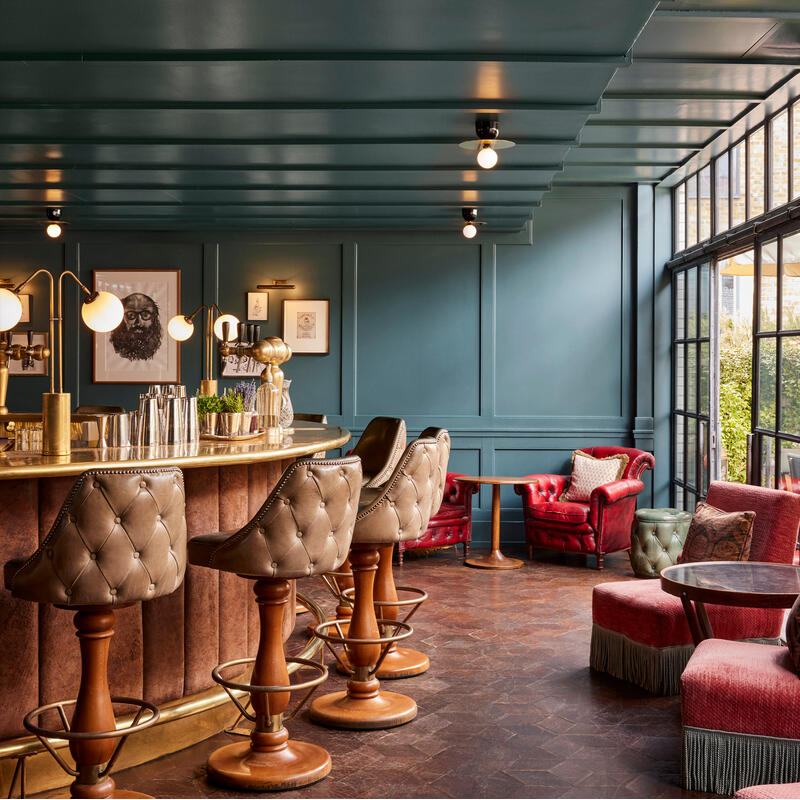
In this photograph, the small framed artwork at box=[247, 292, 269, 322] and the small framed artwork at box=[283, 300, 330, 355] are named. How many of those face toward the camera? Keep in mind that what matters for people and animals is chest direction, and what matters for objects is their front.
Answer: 2

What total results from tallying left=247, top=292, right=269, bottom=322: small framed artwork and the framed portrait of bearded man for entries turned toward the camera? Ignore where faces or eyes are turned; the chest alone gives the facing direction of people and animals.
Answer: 2

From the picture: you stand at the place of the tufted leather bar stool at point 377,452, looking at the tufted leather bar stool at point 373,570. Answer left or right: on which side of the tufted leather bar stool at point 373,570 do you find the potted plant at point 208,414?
right

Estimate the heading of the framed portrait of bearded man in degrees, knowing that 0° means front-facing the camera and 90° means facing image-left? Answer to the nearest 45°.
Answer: approximately 0°

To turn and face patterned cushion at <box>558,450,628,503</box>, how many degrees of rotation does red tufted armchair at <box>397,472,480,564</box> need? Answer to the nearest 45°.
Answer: approximately 45° to its left

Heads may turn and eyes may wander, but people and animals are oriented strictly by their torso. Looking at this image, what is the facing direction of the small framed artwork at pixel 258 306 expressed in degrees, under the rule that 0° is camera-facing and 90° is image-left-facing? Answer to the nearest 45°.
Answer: approximately 0°

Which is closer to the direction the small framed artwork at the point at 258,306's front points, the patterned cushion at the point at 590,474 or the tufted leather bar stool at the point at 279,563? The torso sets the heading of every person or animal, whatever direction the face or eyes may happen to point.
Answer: the tufted leather bar stool

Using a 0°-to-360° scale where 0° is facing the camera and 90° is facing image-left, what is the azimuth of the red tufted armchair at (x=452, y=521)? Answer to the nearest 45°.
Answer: approximately 315°
